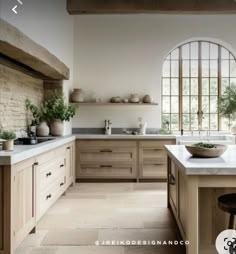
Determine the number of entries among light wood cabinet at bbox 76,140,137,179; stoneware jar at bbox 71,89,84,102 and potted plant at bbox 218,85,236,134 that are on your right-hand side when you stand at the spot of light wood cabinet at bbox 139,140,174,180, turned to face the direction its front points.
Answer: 2

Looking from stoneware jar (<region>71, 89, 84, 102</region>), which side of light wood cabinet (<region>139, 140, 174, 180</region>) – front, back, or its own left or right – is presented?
right

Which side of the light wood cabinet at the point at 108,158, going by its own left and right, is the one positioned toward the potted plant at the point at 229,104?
left

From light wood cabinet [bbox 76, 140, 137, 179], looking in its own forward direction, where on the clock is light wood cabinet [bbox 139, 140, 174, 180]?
light wood cabinet [bbox 139, 140, 174, 180] is roughly at 9 o'clock from light wood cabinet [bbox 76, 140, 137, 179].

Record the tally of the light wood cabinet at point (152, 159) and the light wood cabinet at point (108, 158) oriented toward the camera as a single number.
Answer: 2

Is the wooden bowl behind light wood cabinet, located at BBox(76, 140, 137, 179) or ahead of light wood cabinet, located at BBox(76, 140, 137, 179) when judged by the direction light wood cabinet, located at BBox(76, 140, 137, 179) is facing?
ahead

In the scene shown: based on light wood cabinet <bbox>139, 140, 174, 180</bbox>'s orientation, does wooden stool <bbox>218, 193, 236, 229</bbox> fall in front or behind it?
in front

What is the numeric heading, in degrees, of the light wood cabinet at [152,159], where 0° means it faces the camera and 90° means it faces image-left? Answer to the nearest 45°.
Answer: approximately 0°

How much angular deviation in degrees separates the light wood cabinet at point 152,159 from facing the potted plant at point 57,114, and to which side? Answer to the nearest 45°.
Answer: approximately 90° to its right
